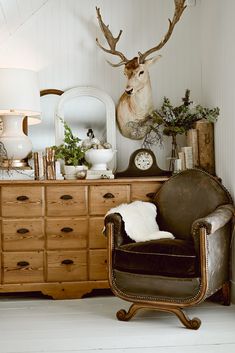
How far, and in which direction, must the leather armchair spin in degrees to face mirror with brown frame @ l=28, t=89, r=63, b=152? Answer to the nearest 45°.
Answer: approximately 90° to its right

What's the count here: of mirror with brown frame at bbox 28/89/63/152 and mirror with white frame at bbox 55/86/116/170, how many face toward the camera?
2

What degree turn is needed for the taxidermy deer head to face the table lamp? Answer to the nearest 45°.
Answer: approximately 45° to its right

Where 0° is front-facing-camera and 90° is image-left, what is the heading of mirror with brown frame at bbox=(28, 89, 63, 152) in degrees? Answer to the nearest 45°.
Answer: approximately 0°

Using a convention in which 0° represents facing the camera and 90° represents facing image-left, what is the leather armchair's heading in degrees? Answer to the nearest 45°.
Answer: approximately 45°

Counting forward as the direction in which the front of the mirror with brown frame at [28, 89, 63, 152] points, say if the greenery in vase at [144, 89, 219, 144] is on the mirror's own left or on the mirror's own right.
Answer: on the mirror's own left
